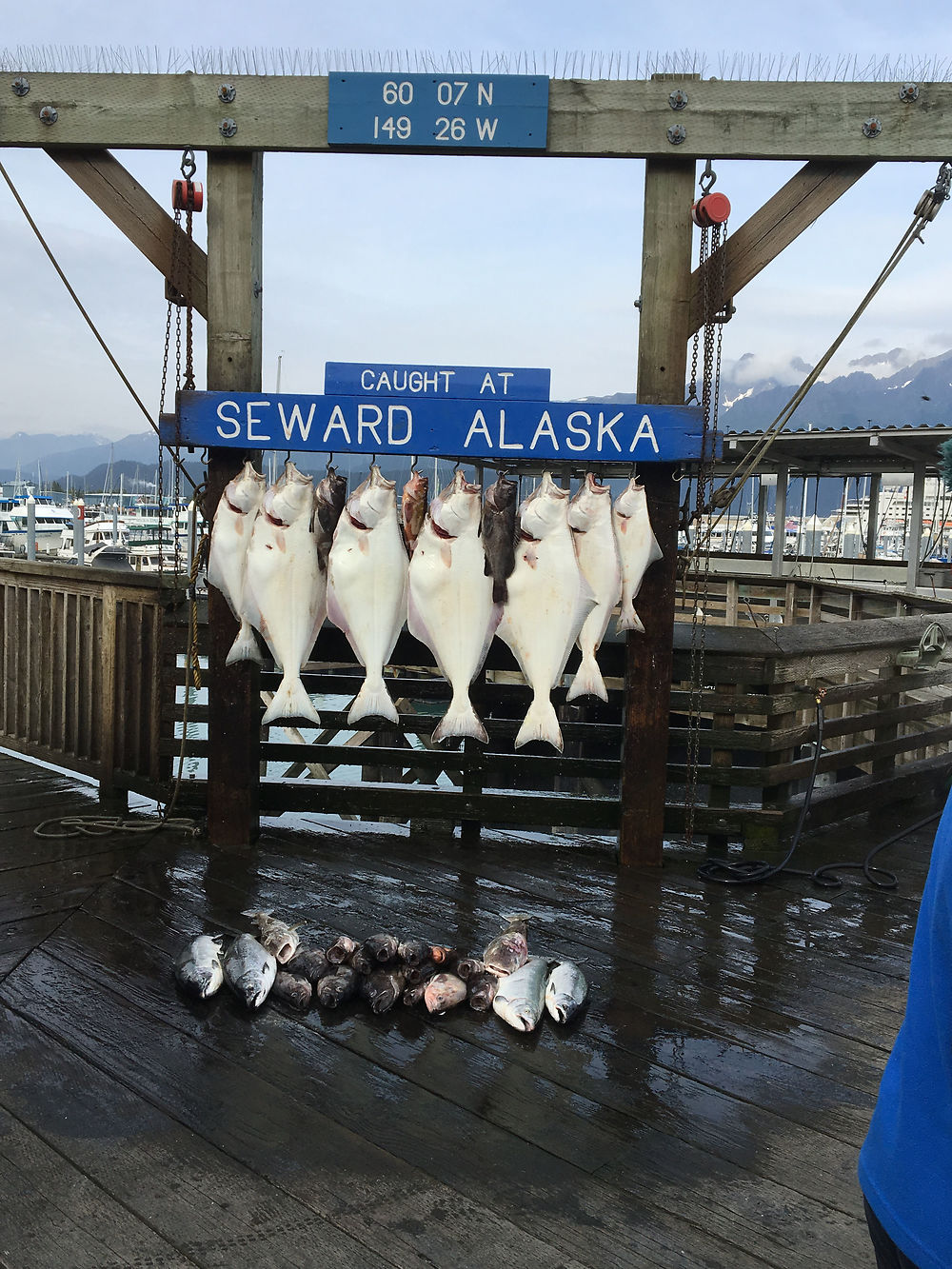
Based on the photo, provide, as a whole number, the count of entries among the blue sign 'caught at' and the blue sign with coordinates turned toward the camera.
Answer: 2

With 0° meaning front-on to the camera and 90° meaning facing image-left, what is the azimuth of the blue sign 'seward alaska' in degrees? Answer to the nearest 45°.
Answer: approximately 0°

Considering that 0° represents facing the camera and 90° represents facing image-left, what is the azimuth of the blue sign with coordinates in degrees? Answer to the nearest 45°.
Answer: approximately 0°

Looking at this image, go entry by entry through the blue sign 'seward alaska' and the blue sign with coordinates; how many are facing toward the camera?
2
